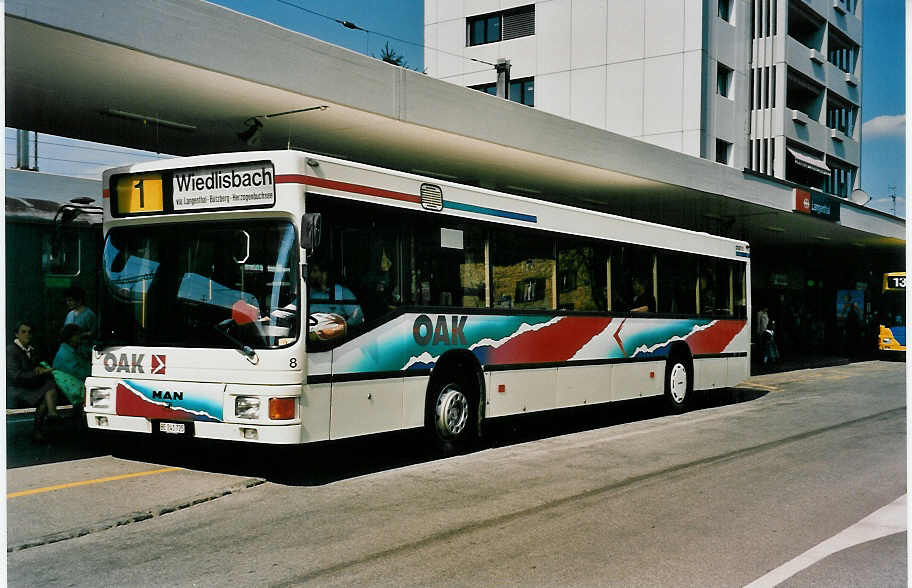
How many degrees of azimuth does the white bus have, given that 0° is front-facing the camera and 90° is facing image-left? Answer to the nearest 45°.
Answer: approximately 45°

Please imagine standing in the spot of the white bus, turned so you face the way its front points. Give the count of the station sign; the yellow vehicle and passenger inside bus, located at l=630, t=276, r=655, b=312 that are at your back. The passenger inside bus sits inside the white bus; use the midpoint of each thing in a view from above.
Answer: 3

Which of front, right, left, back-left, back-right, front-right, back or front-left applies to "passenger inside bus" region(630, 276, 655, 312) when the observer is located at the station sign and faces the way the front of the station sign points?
front-right

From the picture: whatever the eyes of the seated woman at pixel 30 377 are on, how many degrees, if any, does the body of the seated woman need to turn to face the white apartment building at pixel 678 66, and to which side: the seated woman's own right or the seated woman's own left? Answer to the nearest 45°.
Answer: approximately 90° to the seated woman's own left

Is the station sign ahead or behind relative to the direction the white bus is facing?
behind

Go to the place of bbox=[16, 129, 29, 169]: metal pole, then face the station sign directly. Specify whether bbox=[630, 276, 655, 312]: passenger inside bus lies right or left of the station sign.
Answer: right

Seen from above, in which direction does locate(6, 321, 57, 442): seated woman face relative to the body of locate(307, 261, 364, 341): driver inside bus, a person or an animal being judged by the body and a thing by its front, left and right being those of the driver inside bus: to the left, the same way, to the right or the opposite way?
to the left

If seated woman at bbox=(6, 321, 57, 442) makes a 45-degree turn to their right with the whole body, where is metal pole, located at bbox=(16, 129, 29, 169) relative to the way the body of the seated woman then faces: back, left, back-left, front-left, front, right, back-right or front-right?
back

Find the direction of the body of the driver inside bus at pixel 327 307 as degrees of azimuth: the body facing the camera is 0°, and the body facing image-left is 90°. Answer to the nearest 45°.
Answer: approximately 45°

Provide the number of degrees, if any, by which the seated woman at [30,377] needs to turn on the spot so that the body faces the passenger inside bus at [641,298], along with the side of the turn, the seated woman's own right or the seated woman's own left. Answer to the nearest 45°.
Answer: approximately 45° to the seated woman's own left
